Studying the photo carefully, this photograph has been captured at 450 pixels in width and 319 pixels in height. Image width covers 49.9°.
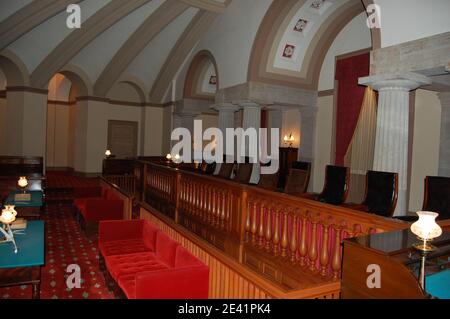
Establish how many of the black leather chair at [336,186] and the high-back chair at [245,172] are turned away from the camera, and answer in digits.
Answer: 0

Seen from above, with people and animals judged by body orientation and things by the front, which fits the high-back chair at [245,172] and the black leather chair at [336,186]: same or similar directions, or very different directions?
same or similar directions

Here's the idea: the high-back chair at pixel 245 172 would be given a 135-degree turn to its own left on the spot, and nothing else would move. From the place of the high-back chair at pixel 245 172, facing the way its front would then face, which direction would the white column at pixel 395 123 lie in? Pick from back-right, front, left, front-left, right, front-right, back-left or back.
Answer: front-right

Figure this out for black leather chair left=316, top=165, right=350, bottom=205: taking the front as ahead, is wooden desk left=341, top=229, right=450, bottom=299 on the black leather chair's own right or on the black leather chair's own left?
on the black leather chair's own left

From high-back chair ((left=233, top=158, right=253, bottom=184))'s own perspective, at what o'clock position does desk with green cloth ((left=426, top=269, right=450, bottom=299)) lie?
The desk with green cloth is roughly at 10 o'clock from the high-back chair.

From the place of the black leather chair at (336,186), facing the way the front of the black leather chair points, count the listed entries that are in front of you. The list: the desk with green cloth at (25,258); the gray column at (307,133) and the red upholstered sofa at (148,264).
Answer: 2

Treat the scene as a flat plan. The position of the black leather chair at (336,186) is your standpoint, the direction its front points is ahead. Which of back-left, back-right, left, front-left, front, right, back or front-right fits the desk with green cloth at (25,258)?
front

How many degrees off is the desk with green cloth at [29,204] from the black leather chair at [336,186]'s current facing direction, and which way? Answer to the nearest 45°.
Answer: approximately 45° to its right

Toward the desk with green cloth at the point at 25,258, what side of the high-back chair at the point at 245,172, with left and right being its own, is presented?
front

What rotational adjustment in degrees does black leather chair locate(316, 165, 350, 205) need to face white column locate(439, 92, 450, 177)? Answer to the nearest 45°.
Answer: approximately 180°

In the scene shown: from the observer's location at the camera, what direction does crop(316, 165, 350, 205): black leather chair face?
facing the viewer and to the left of the viewer

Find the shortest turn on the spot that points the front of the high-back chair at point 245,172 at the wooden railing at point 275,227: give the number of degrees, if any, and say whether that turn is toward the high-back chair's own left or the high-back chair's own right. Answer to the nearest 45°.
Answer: approximately 45° to the high-back chair's own left

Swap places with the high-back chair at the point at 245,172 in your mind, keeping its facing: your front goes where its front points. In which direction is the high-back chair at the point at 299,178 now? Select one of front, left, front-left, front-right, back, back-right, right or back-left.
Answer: left
